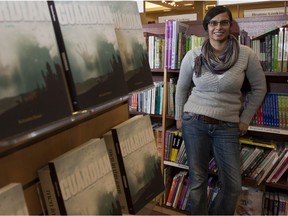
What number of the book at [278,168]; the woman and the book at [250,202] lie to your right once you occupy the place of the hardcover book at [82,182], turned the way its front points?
0

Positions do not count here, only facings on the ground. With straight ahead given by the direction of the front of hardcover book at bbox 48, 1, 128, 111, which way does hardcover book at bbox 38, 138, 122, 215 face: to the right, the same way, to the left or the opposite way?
the same way

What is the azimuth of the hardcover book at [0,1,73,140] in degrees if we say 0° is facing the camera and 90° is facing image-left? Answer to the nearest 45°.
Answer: approximately 315°

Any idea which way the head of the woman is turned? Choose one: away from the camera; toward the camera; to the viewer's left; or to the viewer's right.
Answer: toward the camera

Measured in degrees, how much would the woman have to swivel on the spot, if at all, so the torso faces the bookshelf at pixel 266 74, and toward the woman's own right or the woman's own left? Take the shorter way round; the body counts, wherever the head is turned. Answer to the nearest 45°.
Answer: approximately 135° to the woman's own left

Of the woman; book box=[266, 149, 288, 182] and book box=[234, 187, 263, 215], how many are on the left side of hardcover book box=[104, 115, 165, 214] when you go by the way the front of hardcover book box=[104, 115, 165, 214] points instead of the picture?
3

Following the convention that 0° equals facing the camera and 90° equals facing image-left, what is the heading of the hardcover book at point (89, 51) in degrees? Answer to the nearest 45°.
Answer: approximately 315°

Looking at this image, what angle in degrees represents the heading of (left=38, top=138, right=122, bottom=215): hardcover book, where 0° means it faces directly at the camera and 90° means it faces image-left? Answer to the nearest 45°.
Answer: approximately 315°

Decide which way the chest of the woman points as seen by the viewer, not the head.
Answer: toward the camera

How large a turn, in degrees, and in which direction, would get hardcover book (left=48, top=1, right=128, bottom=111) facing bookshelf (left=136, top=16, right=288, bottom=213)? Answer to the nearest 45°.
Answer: approximately 90° to its left

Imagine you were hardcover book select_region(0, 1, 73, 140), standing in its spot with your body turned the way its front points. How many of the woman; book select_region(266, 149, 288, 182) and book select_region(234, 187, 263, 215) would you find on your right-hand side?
0

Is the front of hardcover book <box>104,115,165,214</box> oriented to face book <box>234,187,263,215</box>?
no
